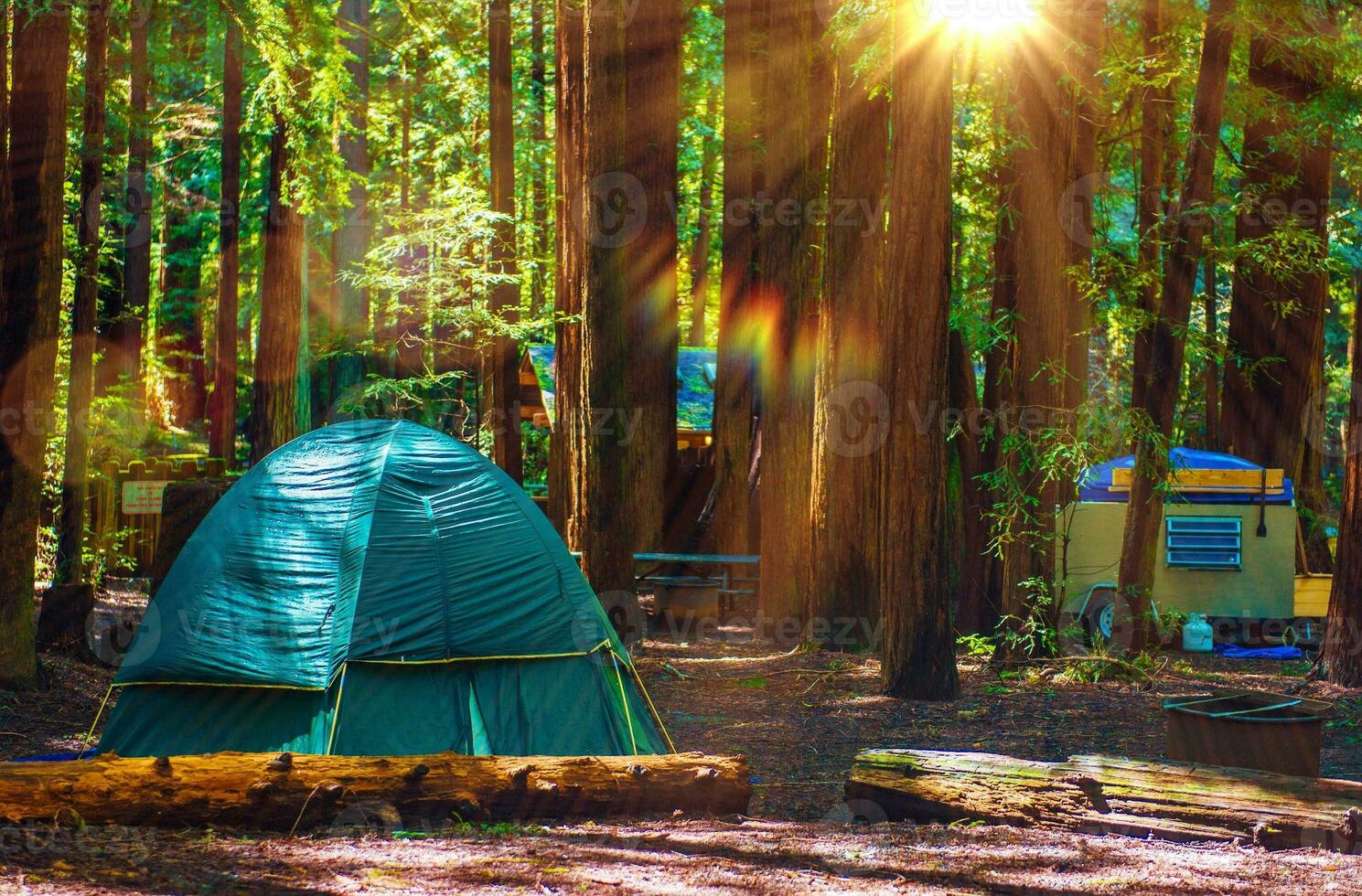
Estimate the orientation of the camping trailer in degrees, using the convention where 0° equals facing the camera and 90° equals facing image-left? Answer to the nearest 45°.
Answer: approximately 270°

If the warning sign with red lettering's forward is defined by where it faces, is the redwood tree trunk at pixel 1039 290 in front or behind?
in front

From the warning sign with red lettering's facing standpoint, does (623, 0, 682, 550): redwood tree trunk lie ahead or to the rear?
ahead

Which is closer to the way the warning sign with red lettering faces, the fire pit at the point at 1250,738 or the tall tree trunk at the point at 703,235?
the fire pit

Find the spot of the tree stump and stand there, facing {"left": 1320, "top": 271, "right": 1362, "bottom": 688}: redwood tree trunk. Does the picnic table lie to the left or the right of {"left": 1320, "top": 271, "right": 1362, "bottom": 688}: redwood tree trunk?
left

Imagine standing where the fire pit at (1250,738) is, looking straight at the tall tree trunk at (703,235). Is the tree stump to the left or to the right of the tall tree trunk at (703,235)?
left

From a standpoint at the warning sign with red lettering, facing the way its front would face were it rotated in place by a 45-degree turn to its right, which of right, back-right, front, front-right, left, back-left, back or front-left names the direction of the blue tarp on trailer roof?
left

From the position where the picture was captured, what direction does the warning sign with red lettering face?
facing the viewer

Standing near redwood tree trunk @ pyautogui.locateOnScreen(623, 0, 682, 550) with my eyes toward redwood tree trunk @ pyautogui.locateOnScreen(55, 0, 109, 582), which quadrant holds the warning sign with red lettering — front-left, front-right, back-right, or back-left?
front-right

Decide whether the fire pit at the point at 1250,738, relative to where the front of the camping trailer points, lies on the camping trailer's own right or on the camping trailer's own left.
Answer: on the camping trailer's own right

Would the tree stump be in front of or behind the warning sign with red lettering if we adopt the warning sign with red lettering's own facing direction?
in front

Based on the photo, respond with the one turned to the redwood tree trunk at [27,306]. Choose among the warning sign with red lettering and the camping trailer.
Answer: the warning sign with red lettering
